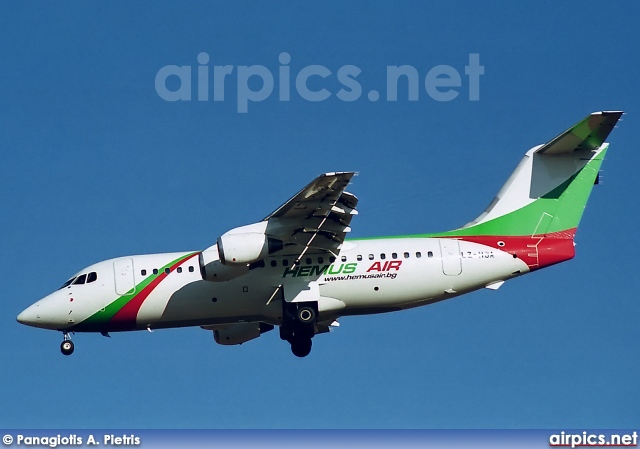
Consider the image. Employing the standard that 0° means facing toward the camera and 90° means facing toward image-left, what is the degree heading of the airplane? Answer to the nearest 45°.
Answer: approximately 90°
